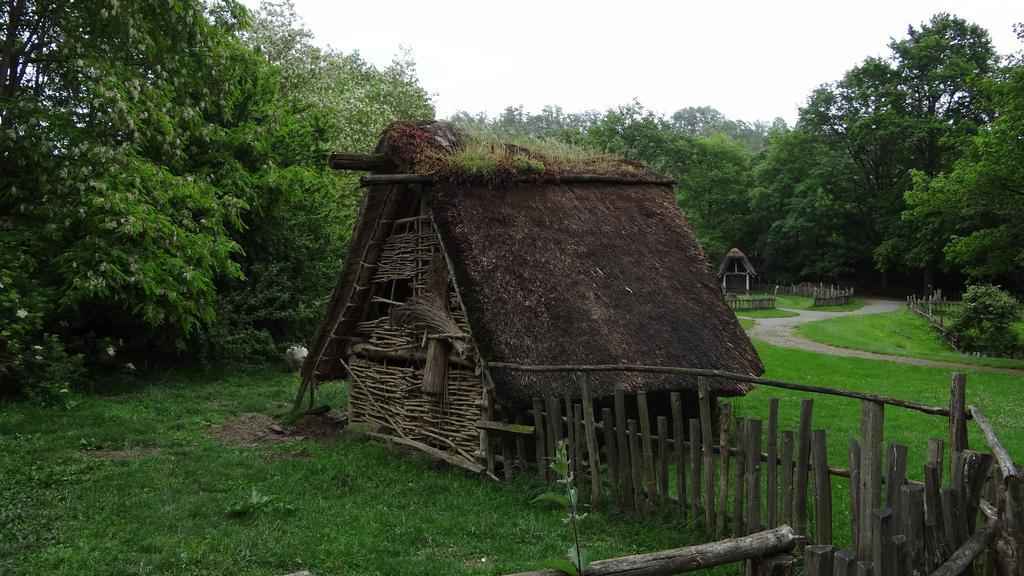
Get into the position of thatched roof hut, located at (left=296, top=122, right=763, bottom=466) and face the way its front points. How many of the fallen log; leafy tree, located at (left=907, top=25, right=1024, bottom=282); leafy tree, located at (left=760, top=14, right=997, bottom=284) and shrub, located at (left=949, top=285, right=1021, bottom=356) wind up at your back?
3

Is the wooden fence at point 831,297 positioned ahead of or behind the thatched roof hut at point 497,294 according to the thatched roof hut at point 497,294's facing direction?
behind

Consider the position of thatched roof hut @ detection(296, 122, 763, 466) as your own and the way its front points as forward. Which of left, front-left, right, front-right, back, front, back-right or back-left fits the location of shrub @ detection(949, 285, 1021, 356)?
back

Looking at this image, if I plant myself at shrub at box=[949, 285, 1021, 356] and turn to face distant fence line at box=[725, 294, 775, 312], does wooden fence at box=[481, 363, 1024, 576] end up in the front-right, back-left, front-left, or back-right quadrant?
back-left

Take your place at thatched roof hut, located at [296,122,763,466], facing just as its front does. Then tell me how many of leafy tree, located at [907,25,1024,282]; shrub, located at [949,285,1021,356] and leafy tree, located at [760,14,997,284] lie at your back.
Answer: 3

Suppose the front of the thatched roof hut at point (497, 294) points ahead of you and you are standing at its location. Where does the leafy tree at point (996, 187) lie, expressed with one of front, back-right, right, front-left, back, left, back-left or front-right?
back

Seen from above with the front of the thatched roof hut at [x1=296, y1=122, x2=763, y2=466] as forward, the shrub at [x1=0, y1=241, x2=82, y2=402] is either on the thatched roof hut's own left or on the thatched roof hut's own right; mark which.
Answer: on the thatched roof hut's own right

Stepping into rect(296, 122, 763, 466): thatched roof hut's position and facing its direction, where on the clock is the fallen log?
The fallen log is roughly at 10 o'clock from the thatched roof hut.

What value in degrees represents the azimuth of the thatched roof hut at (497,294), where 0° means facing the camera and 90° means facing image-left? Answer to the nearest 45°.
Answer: approximately 45°
